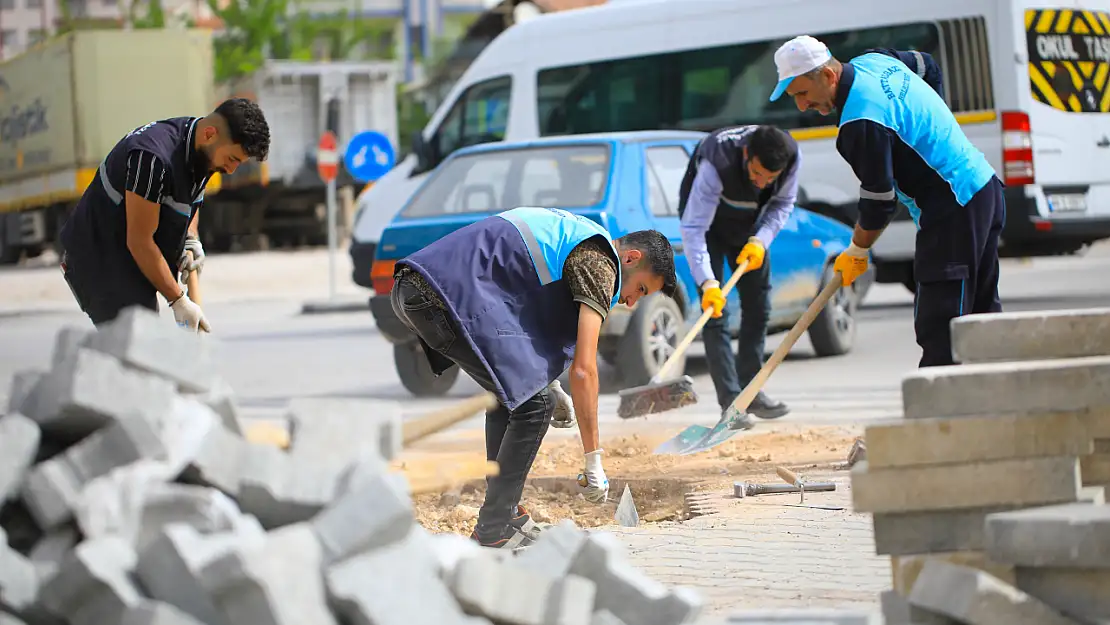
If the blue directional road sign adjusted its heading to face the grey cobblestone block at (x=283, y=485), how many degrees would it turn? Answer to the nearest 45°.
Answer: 0° — it already faces it

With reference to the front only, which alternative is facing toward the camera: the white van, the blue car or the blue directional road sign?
the blue directional road sign

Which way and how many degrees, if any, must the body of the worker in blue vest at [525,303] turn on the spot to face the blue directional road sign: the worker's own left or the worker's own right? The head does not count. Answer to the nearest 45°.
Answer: approximately 90° to the worker's own left

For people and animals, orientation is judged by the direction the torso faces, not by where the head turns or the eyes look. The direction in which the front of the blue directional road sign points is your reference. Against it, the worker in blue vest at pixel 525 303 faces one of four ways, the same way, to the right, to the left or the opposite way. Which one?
to the left

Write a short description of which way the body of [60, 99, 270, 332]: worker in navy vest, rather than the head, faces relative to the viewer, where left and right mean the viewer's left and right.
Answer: facing to the right of the viewer

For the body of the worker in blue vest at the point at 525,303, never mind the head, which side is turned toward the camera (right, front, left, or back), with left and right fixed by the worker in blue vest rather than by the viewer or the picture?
right

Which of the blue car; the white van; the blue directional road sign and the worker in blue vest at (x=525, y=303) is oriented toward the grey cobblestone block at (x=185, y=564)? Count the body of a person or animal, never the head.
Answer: the blue directional road sign

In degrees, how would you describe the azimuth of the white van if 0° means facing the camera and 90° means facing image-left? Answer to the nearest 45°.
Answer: approximately 135°

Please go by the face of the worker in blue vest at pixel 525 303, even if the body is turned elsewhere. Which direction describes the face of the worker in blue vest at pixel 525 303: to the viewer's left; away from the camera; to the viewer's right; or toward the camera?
to the viewer's right

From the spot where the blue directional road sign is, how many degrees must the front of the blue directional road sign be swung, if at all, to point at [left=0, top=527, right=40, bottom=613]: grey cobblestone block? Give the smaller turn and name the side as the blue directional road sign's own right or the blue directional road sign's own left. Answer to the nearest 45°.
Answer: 0° — it already faces it

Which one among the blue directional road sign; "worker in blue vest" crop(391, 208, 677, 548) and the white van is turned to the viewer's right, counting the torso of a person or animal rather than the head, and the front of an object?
the worker in blue vest

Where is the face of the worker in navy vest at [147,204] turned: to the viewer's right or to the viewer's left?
to the viewer's right

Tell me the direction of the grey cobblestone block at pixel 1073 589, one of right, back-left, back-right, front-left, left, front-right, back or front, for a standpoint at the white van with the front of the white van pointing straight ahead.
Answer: back-left

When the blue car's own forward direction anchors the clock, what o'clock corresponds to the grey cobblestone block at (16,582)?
The grey cobblestone block is roughly at 5 o'clock from the blue car.

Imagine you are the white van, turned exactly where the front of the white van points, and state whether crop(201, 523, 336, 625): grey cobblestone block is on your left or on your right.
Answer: on your left

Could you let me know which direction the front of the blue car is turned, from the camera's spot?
facing away from the viewer and to the right of the viewer

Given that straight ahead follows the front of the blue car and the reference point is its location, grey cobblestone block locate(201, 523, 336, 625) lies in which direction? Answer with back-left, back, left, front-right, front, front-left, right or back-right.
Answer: back-right

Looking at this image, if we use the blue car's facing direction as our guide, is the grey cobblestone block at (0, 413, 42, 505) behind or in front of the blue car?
behind

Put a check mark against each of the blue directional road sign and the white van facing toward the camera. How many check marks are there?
1
